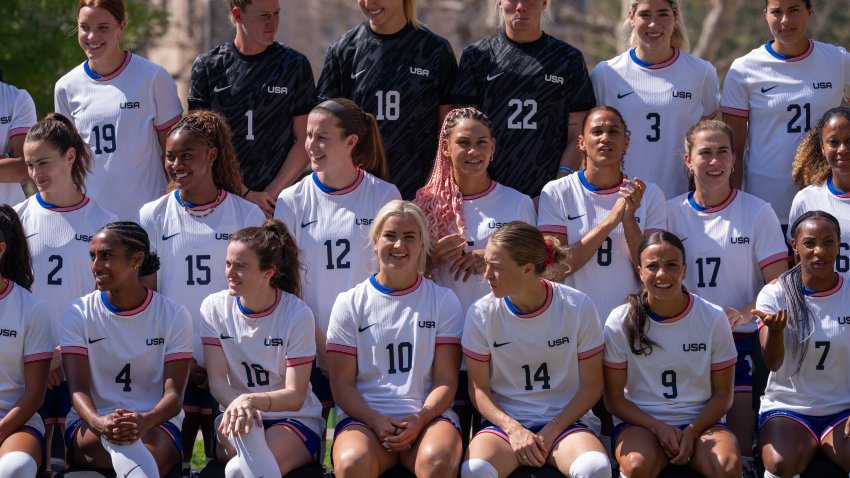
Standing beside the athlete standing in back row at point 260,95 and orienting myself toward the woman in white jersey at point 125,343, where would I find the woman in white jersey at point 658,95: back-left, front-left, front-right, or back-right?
back-left

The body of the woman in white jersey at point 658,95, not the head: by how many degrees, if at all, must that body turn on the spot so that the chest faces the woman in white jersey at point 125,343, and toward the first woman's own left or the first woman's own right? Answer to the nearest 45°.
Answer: approximately 45° to the first woman's own right

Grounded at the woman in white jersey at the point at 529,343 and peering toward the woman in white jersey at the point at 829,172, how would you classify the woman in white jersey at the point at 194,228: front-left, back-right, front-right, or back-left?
back-left

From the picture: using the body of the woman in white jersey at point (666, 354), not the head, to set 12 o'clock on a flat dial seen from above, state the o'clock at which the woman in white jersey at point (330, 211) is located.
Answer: the woman in white jersey at point (330, 211) is roughly at 3 o'clock from the woman in white jersey at point (666, 354).

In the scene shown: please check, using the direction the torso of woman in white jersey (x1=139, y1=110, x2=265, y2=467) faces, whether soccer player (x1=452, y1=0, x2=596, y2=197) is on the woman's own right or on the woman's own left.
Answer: on the woman's own left

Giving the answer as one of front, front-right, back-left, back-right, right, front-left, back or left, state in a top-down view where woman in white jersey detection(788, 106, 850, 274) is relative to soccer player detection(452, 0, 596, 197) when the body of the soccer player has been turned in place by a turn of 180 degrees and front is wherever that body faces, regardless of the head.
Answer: right

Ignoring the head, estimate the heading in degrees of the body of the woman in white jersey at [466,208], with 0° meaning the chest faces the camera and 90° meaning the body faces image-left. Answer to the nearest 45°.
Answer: approximately 0°

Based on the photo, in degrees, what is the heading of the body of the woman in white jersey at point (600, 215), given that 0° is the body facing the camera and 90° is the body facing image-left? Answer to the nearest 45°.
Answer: approximately 0°

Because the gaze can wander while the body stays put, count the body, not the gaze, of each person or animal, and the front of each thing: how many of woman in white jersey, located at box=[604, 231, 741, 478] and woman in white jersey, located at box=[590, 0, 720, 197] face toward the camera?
2
